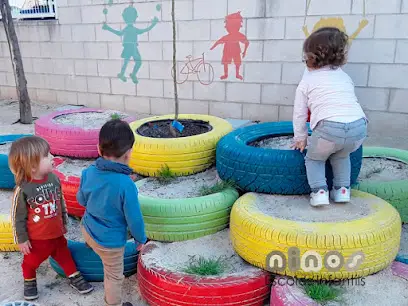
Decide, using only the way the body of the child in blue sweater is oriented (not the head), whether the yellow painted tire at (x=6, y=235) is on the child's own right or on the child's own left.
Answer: on the child's own left

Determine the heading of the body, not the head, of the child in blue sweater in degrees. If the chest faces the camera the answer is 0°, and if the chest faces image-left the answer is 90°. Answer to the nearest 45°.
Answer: approximately 225°

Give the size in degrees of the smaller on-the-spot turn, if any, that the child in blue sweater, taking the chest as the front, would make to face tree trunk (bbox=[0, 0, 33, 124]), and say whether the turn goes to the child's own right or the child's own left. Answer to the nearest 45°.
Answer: approximately 45° to the child's own left

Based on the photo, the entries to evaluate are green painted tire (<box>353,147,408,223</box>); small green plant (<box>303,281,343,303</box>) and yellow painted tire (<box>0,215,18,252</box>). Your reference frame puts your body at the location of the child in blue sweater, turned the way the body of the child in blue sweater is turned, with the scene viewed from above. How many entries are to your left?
1

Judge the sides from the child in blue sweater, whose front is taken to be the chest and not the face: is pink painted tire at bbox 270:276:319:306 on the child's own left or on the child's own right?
on the child's own right

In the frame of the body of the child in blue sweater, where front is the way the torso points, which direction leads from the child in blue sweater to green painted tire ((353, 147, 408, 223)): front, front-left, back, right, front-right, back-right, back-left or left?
front-right

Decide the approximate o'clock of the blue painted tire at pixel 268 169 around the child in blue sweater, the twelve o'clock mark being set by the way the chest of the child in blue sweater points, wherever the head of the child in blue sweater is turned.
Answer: The blue painted tire is roughly at 1 o'clock from the child in blue sweater.

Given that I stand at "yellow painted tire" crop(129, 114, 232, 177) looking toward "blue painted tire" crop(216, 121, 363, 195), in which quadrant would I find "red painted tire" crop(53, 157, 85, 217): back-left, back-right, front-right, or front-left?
back-right

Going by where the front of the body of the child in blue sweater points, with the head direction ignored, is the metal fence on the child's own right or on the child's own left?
on the child's own left
